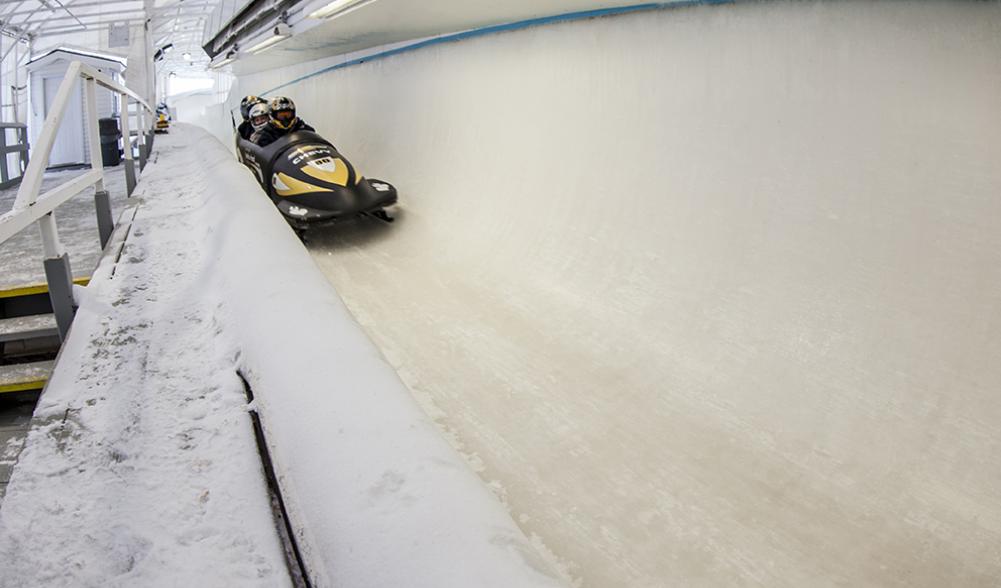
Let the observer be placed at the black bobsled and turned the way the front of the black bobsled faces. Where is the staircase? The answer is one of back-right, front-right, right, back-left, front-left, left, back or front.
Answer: right

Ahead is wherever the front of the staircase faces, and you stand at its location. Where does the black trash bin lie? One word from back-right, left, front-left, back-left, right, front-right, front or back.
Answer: back

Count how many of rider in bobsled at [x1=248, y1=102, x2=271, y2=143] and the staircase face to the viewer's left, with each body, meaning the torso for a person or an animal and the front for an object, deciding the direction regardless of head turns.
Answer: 0

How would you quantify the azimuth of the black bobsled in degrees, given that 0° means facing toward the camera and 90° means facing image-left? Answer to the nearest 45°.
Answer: approximately 315°

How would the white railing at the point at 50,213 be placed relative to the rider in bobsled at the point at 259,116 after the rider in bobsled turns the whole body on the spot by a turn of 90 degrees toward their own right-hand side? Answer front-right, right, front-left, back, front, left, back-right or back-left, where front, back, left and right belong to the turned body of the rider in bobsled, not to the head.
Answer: front-left

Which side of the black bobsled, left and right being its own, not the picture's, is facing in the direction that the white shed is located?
back

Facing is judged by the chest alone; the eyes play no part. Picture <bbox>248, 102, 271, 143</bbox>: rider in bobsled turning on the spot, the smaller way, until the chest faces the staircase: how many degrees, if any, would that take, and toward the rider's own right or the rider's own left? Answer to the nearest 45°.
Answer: approximately 45° to the rider's own right

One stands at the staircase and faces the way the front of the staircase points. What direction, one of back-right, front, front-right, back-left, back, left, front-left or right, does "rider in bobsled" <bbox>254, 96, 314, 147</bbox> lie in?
back-left

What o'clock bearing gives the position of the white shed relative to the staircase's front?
The white shed is roughly at 6 o'clock from the staircase.

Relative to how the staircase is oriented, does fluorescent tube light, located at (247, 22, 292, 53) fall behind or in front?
behind

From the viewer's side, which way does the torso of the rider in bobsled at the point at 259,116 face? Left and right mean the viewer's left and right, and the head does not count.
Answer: facing the viewer and to the right of the viewer

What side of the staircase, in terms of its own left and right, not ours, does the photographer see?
front
